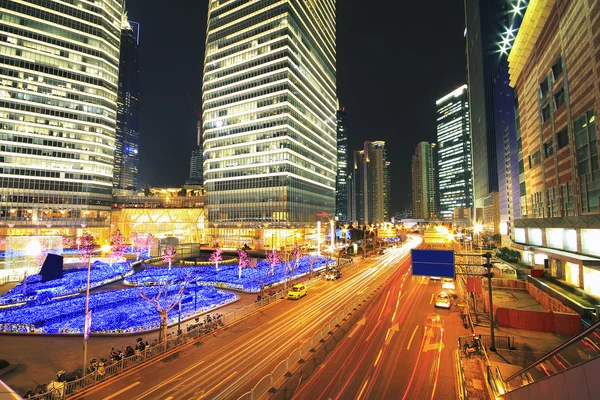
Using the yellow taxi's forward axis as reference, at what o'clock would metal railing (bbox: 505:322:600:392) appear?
The metal railing is roughly at 10 o'clock from the yellow taxi.

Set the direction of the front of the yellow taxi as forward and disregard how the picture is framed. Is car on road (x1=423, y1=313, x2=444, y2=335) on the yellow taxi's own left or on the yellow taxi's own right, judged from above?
on the yellow taxi's own left

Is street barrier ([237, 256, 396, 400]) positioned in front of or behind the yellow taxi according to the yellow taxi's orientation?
in front

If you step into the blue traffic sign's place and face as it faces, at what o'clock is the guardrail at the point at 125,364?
The guardrail is roughly at 2 o'clock from the blue traffic sign.

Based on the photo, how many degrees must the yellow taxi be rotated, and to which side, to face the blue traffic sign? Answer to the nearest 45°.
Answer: approximately 90° to its left

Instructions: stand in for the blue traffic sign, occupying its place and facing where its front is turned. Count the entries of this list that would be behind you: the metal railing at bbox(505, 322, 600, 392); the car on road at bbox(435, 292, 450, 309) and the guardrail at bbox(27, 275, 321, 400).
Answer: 1

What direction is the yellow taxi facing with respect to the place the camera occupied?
facing the viewer and to the left of the viewer

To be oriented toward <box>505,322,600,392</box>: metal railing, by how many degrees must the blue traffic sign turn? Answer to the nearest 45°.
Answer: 0° — it already faces it

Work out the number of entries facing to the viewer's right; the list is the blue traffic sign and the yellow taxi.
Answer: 0

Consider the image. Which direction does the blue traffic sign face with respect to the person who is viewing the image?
facing the viewer

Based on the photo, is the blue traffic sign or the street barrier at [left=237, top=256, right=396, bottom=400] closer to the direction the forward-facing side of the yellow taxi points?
the street barrier

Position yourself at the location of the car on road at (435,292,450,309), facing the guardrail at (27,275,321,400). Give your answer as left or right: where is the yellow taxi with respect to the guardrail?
right

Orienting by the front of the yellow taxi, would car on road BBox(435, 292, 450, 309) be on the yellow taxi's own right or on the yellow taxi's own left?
on the yellow taxi's own left

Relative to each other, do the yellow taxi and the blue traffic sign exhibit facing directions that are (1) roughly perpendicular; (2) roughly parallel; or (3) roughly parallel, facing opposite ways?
roughly parallel
